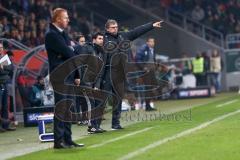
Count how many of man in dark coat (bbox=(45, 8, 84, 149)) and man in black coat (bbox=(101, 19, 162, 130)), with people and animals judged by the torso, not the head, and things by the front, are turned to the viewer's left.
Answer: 0

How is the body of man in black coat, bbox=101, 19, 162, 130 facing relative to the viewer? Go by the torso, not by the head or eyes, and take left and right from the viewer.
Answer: facing the viewer and to the right of the viewer

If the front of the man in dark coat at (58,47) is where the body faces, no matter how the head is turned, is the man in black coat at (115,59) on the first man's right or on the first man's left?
on the first man's left

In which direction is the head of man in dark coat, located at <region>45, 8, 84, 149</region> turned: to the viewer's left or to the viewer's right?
to the viewer's right

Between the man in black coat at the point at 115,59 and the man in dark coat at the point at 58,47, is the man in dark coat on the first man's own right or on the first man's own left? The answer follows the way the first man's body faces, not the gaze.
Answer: on the first man's own right

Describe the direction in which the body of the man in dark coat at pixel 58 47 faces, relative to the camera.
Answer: to the viewer's right
